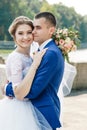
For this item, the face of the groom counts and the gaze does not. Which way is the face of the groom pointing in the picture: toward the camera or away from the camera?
toward the camera

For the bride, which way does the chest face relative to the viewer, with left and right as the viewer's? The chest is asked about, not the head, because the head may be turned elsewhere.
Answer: facing the viewer and to the right of the viewer

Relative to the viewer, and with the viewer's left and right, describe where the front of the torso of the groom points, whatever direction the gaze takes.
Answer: facing to the left of the viewer

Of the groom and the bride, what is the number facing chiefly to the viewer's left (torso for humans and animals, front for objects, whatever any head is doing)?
1
